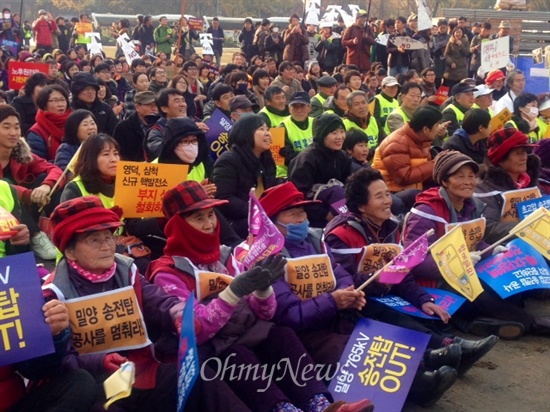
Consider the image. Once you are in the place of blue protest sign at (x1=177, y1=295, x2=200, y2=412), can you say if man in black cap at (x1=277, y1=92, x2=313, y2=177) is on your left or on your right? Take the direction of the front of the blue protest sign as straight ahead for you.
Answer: on your left

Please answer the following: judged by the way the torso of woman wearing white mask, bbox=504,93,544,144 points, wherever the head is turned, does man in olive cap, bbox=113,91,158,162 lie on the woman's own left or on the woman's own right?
on the woman's own right

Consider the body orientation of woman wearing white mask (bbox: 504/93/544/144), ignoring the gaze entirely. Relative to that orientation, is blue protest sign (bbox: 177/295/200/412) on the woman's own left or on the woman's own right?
on the woman's own right

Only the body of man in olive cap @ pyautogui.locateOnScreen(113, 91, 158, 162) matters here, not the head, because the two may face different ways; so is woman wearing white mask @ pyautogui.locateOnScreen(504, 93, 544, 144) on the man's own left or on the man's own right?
on the man's own left

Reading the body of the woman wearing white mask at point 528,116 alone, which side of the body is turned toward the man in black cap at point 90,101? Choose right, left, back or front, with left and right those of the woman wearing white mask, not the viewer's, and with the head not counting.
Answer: right

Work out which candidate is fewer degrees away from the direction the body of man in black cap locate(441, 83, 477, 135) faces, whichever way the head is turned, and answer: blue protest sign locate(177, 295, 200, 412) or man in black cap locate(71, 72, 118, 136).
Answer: the blue protest sign

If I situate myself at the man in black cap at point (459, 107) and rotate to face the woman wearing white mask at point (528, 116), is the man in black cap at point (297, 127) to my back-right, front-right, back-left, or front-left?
back-right

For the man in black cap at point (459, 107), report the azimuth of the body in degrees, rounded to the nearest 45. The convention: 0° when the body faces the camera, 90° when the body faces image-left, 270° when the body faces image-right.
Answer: approximately 315°

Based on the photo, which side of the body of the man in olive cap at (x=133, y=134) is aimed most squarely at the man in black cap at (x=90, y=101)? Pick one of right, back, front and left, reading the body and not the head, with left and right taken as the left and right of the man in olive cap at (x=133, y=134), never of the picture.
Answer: back
